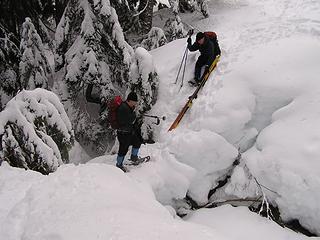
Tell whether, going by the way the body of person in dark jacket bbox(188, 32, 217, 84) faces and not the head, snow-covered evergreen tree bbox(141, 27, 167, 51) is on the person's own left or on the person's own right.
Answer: on the person's own right

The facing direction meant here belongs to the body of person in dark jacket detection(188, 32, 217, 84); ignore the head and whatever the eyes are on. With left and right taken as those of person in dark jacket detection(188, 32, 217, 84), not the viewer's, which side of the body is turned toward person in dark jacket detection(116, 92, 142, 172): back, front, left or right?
front

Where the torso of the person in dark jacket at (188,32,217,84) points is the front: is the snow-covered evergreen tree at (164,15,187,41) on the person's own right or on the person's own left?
on the person's own right

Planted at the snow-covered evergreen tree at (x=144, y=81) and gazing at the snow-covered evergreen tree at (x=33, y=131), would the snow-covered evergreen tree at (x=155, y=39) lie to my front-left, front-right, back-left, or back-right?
back-right

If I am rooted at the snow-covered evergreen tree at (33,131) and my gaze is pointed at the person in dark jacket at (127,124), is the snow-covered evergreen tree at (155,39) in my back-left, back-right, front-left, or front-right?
front-left

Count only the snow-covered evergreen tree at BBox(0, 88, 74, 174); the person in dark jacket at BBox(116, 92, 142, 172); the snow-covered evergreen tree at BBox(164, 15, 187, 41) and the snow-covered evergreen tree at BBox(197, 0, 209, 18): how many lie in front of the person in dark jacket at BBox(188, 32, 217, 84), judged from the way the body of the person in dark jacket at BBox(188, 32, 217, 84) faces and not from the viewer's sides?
2

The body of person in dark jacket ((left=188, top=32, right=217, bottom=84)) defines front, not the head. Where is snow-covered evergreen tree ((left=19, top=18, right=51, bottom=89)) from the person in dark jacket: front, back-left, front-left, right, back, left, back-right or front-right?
front-right

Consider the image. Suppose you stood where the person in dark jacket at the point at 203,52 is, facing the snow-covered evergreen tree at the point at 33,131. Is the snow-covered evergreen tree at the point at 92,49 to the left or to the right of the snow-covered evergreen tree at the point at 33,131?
right

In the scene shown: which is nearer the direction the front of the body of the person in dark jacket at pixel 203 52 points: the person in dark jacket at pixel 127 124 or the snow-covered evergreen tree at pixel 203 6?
the person in dark jacket

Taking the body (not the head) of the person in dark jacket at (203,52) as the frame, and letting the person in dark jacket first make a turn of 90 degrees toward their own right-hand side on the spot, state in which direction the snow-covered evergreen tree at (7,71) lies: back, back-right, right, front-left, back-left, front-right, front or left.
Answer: front-left

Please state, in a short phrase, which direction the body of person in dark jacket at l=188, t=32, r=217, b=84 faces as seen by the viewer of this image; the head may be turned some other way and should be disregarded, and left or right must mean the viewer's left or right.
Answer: facing the viewer and to the left of the viewer

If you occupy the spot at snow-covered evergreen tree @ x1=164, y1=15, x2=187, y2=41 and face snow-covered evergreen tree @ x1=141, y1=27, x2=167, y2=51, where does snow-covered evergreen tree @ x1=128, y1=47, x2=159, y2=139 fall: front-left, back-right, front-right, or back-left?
front-left

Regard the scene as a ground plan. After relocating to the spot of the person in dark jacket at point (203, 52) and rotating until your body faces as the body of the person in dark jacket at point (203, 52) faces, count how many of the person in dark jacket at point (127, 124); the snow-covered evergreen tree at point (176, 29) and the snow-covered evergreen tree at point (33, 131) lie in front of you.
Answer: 2

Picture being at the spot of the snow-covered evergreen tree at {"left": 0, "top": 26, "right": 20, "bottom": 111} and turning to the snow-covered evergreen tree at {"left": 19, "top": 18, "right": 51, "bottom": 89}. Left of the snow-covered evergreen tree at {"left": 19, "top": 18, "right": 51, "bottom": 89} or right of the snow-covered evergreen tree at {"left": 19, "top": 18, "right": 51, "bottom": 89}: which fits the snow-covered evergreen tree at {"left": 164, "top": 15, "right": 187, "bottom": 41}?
left
